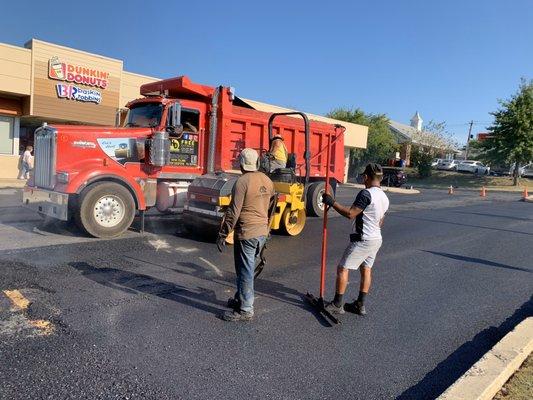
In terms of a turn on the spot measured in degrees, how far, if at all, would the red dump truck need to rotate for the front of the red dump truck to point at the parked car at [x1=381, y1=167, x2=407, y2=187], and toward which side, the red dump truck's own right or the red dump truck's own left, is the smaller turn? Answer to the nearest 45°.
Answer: approximately 180°

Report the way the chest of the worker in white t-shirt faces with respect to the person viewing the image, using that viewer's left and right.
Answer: facing away from the viewer and to the left of the viewer

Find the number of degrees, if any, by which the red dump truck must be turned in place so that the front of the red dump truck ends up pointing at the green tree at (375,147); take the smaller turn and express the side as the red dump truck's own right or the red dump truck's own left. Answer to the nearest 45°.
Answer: approximately 180°

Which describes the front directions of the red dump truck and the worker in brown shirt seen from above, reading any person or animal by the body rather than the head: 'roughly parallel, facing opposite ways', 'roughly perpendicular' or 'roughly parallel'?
roughly perpendicular

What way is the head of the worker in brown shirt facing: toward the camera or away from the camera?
away from the camera

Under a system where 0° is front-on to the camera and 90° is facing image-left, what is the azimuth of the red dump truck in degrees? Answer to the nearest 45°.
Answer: approximately 45°

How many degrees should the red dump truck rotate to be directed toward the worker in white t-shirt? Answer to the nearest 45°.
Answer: approximately 90° to its left

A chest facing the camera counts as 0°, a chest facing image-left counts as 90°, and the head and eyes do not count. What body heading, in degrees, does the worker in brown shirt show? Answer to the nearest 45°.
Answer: approximately 135°

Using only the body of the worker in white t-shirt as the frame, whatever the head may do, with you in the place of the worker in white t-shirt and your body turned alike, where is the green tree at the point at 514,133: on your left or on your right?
on your right

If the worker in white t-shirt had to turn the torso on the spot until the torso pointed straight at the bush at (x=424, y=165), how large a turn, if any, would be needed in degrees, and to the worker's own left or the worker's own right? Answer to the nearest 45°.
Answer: approximately 45° to the worker's own right

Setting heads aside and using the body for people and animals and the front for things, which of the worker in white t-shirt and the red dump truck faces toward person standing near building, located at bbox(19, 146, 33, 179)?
the worker in white t-shirt

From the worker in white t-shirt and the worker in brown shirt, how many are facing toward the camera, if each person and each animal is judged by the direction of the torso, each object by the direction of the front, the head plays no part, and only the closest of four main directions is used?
0
